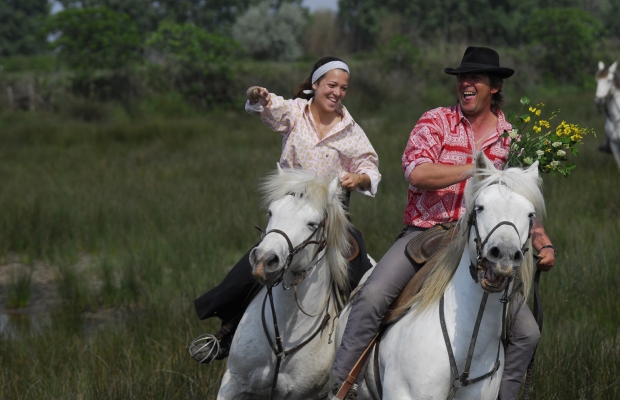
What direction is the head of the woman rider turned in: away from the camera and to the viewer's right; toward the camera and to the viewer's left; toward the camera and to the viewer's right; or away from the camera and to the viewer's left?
toward the camera and to the viewer's right

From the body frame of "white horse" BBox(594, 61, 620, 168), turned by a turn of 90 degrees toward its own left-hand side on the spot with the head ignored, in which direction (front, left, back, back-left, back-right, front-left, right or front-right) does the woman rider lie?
front-right

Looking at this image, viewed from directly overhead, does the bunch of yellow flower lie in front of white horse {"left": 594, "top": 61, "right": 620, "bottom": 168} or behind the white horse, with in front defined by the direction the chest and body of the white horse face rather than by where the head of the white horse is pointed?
in front

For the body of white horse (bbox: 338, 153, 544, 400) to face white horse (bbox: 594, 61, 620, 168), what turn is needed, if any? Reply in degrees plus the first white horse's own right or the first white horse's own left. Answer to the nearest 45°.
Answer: approximately 135° to the first white horse's own left

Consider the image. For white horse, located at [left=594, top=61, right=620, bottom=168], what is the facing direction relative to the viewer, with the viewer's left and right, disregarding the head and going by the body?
facing the viewer and to the left of the viewer

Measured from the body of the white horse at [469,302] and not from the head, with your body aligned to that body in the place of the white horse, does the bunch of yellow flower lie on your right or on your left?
on your left

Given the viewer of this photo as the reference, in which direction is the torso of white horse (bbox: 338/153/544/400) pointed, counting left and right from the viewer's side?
facing the viewer and to the right of the viewer

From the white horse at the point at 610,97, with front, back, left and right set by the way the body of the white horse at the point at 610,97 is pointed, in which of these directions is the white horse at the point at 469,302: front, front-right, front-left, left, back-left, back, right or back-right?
front-left

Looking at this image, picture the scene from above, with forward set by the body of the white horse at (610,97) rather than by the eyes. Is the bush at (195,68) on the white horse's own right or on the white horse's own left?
on the white horse's own right

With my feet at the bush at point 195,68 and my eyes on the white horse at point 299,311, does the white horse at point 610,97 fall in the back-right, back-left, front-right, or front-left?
front-left

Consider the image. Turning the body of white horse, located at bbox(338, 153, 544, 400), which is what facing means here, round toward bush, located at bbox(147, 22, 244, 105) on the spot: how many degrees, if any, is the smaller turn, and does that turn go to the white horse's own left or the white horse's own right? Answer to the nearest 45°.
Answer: approximately 135° to the white horse's own left

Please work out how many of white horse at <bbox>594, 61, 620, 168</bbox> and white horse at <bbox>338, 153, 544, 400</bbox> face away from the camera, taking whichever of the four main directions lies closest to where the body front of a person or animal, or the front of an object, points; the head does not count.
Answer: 0
